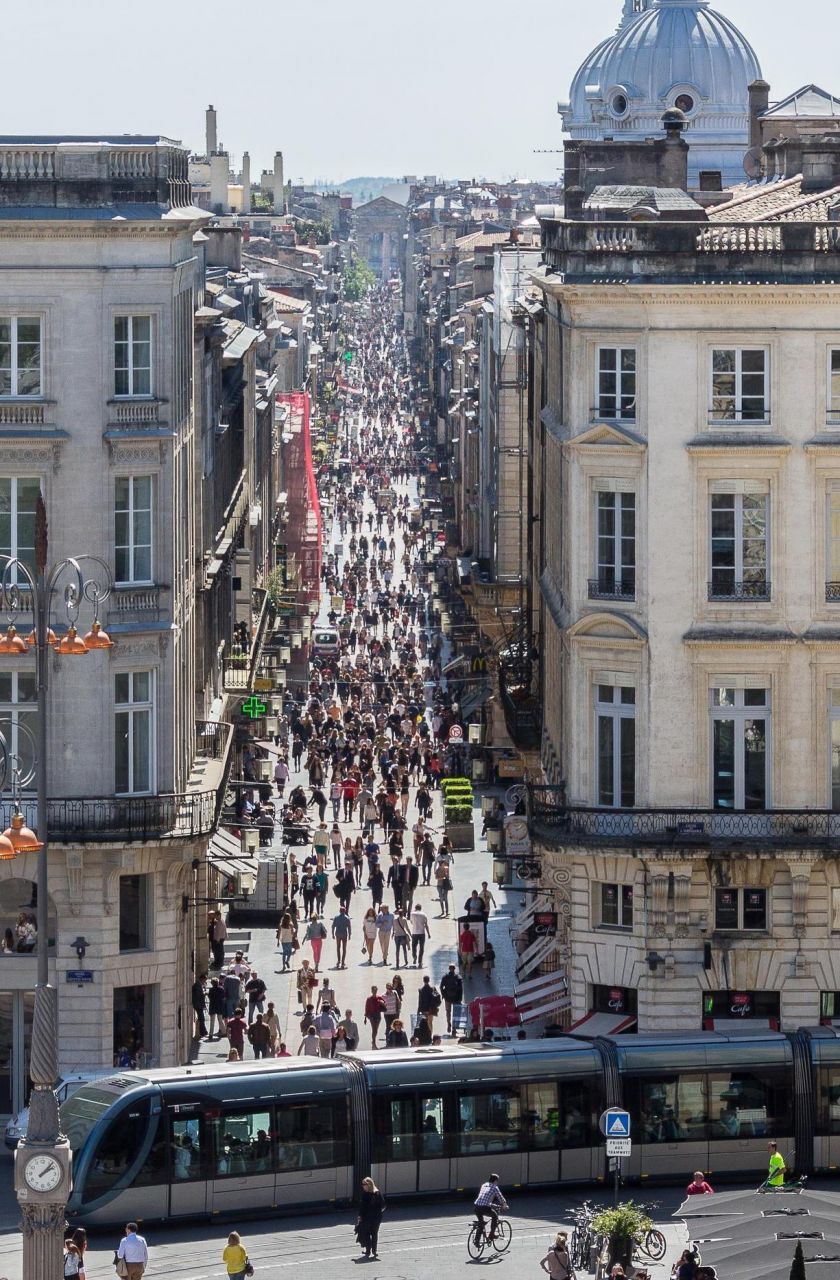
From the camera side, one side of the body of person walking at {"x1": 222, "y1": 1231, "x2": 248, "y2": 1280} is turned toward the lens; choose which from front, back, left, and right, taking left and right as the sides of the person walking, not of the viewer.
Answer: back

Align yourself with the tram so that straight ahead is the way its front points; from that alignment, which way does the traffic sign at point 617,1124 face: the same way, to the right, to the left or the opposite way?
to the left

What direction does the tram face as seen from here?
to the viewer's left

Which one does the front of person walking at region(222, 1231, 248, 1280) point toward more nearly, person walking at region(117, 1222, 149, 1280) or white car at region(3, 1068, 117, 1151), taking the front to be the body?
the white car

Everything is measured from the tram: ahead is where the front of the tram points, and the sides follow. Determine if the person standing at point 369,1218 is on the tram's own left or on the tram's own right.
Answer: on the tram's own left

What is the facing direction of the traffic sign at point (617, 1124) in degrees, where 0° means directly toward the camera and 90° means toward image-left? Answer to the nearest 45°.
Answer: approximately 0°

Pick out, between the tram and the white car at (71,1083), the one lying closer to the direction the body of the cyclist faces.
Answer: the tram

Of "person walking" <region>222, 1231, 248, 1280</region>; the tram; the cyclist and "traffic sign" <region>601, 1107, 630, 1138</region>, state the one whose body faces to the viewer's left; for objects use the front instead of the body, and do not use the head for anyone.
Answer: the tram

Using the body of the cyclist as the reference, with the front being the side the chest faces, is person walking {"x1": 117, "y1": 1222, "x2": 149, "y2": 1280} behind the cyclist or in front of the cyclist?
behind
